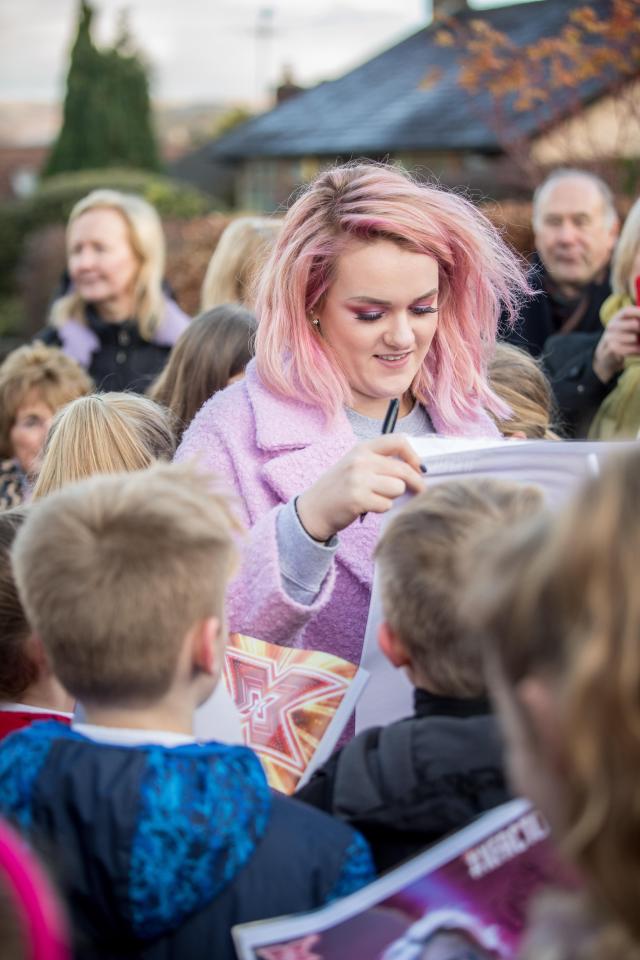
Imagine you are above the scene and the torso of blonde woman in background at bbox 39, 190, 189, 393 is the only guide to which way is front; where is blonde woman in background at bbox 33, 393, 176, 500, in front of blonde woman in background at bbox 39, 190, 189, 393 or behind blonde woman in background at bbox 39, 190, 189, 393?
in front

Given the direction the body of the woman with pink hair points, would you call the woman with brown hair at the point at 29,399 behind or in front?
behind

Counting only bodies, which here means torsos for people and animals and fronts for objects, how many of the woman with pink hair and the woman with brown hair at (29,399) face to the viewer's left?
0

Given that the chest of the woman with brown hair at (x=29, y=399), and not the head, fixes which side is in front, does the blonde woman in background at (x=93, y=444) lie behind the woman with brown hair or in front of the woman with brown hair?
in front

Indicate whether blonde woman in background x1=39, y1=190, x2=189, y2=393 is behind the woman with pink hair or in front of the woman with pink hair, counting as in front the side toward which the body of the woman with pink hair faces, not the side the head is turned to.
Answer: behind

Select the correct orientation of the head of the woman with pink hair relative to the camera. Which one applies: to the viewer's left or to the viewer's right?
to the viewer's right

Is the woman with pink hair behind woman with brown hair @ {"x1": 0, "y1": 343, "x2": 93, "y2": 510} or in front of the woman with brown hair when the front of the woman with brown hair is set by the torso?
in front

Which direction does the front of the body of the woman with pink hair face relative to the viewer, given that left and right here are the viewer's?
facing the viewer and to the right of the viewer

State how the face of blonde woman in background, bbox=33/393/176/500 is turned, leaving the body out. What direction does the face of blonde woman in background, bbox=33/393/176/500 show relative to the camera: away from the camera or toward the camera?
away from the camera
